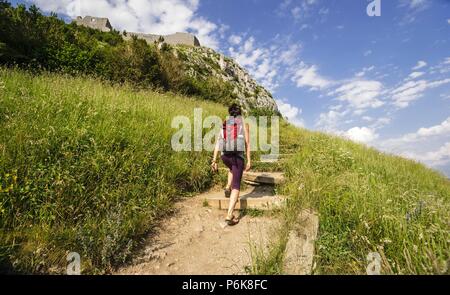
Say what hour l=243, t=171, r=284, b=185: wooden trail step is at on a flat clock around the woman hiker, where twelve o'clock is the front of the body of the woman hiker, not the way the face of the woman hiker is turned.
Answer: The wooden trail step is roughly at 1 o'clock from the woman hiker.

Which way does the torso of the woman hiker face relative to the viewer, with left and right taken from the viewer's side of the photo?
facing away from the viewer
